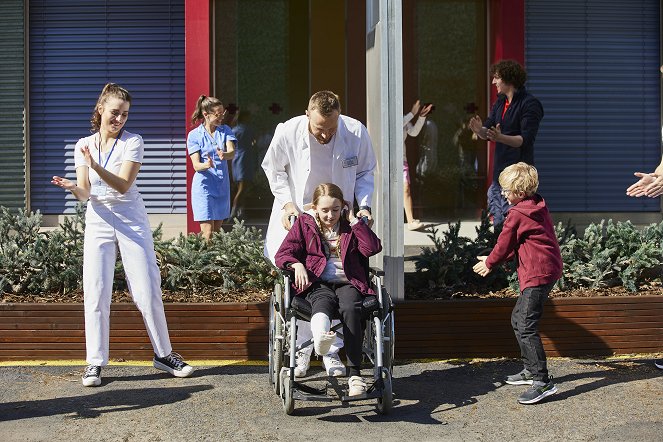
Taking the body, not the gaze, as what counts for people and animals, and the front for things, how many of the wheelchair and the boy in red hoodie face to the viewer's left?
1

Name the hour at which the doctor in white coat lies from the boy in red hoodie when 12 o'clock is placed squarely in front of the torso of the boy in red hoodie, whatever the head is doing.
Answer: The doctor in white coat is roughly at 12 o'clock from the boy in red hoodie.

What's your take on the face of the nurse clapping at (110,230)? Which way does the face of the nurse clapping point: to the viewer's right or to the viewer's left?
to the viewer's right

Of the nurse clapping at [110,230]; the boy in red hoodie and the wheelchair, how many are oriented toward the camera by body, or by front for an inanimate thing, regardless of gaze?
2

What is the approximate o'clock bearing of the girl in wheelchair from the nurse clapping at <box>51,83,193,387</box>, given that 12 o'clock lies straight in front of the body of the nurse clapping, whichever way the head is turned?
The girl in wheelchair is roughly at 10 o'clock from the nurse clapping.

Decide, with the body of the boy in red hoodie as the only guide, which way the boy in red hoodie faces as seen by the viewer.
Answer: to the viewer's left

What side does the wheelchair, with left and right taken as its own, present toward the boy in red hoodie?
left

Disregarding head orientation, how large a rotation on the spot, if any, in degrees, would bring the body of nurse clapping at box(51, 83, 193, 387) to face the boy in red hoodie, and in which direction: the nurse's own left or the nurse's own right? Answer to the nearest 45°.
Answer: approximately 90° to the nurse's own left
